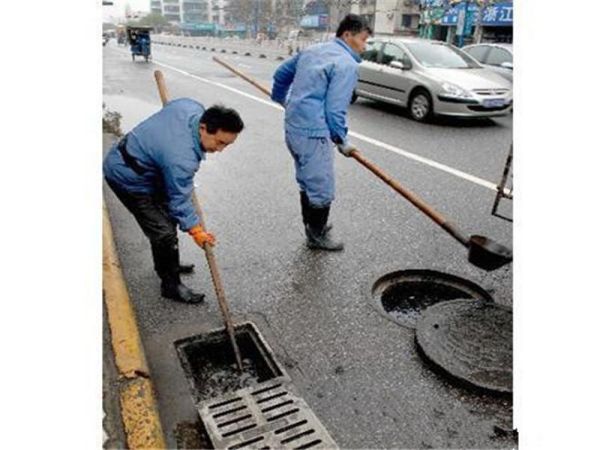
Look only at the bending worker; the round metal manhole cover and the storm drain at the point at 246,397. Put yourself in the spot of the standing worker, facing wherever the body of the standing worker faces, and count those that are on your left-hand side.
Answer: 0

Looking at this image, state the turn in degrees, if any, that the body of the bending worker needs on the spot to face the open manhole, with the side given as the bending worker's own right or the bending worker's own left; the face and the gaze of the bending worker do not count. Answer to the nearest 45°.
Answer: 0° — they already face it

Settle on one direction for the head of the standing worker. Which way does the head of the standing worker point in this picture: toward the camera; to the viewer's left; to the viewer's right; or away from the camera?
to the viewer's right

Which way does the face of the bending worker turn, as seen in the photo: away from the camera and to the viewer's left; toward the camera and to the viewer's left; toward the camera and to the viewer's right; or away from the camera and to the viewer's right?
toward the camera and to the viewer's right

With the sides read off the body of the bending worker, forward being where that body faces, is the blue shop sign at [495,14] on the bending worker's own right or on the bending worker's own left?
on the bending worker's own left

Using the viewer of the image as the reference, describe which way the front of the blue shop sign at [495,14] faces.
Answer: facing the viewer

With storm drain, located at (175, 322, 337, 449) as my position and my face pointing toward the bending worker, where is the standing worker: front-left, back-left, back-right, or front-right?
front-right

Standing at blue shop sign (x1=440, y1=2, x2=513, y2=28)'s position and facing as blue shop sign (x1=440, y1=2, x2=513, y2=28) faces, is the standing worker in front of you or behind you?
in front

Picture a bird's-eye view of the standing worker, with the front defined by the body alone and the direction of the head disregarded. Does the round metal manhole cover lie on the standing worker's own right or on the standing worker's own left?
on the standing worker's own right

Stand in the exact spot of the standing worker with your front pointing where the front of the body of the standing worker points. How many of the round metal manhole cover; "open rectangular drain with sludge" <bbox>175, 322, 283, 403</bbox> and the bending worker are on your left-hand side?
0

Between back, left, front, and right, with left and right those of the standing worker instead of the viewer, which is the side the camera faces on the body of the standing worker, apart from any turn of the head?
right

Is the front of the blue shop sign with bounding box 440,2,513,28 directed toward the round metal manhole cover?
yes

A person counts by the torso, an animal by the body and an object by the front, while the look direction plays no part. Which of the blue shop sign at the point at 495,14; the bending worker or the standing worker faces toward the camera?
the blue shop sign

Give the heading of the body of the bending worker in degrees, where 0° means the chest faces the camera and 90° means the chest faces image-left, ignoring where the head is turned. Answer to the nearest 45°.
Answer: approximately 270°

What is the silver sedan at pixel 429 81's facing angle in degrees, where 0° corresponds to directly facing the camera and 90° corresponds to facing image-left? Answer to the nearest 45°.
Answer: approximately 315°

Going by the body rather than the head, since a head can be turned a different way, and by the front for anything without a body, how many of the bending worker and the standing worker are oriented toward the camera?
0
